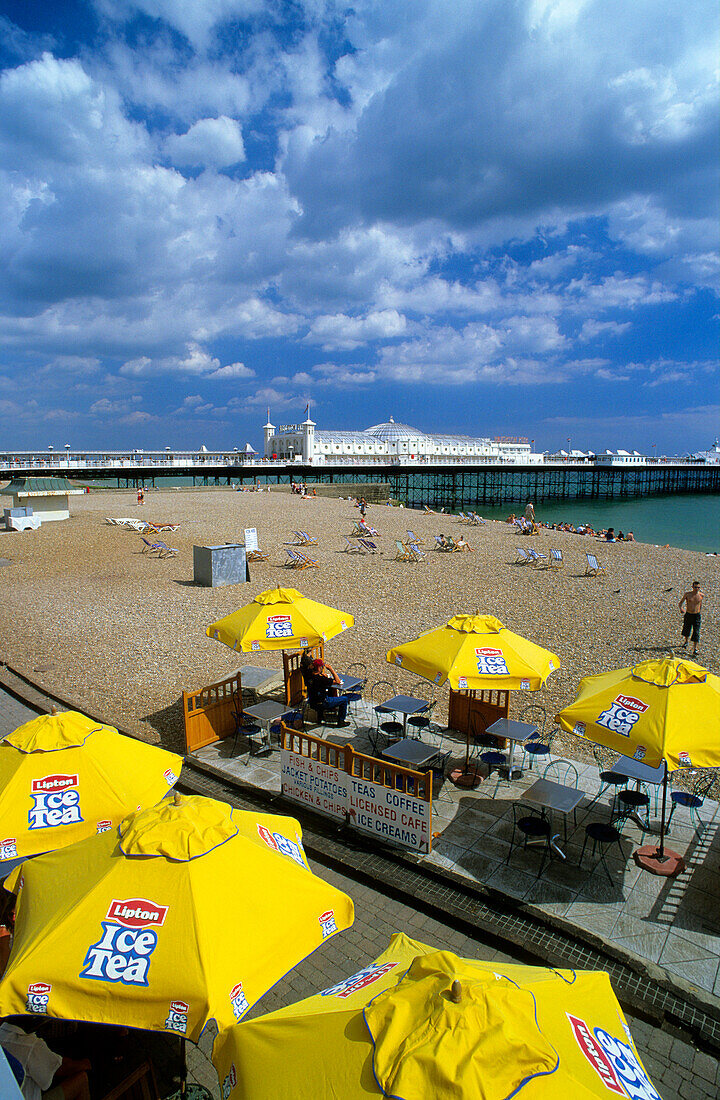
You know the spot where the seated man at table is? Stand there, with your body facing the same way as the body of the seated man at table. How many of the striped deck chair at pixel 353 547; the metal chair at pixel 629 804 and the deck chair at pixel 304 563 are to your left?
2

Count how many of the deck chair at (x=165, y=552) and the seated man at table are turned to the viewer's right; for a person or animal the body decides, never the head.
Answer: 2

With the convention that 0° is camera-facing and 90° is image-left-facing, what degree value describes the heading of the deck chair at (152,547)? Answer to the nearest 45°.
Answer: approximately 270°

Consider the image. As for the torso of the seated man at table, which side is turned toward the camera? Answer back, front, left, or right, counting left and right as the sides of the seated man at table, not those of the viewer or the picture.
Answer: right

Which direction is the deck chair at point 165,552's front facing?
to the viewer's right
